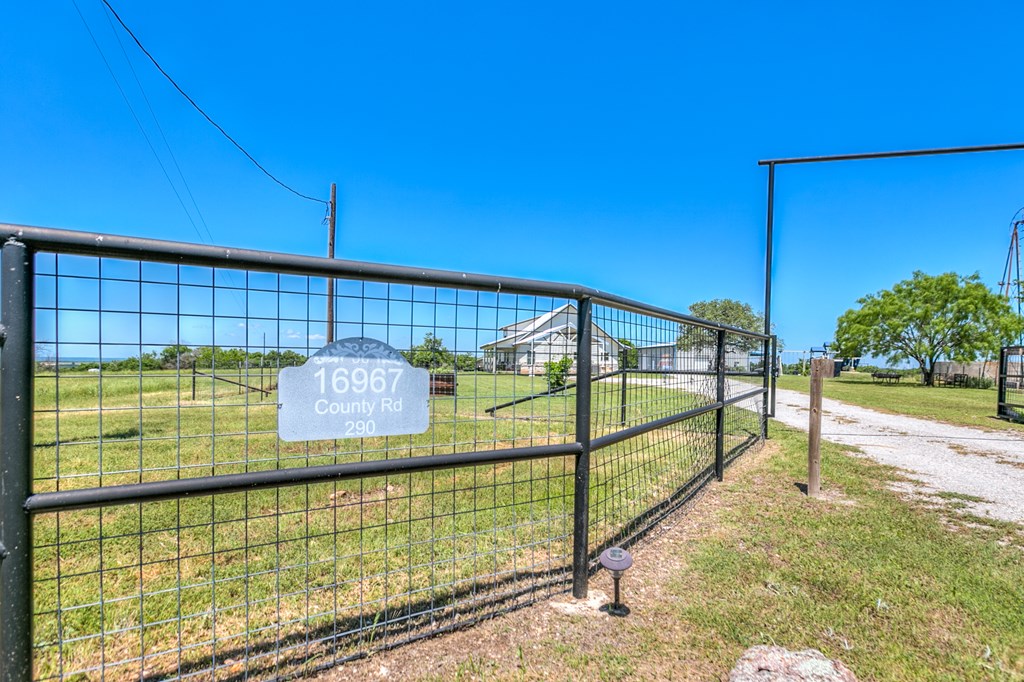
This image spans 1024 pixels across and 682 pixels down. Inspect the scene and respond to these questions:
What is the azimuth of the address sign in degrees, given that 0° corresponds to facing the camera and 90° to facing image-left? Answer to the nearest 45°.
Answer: approximately 0°

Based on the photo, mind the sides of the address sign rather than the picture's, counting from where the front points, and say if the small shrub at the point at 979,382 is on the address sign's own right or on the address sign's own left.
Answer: on the address sign's own left

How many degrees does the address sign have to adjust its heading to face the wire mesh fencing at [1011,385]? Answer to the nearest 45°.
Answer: approximately 90° to its left

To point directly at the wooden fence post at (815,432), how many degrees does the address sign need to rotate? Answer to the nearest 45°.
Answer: approximately 90° to its left

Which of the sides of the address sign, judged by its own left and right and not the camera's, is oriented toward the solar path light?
left

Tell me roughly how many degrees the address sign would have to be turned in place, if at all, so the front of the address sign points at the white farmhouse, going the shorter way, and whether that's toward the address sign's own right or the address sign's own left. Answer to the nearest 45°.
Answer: approximately 135° to the address sign's own left

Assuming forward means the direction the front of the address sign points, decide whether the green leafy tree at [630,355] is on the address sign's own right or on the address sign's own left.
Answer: on the address sign's own left

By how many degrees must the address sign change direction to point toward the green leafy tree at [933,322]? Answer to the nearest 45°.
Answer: approximately 135° to its left

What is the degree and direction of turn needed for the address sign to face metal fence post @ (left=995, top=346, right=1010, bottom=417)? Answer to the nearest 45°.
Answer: approximately 90° to its left

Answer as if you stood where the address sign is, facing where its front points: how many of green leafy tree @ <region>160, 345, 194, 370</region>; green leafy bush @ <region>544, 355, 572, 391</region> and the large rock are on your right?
1

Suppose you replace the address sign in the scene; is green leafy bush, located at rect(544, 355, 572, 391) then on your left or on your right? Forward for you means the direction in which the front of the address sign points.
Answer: on your left
